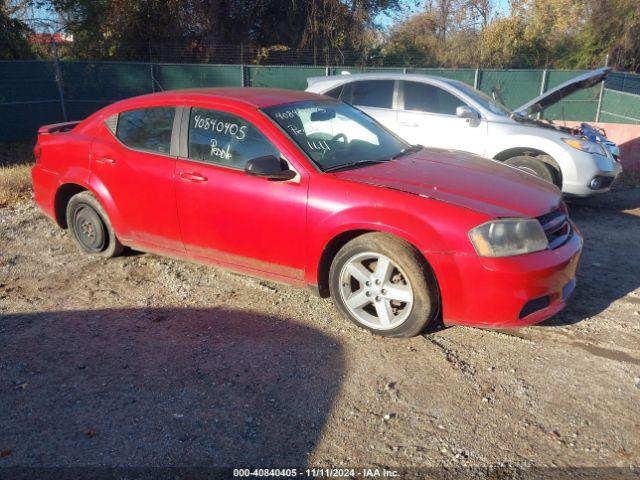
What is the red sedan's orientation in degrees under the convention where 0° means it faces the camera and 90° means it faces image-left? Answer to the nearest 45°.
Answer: approximately 315°

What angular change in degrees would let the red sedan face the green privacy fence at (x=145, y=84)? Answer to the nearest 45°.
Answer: approximately 135° to its left

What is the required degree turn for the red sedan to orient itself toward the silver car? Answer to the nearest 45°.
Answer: approximately 90° to its left

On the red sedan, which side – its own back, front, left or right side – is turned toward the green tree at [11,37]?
back

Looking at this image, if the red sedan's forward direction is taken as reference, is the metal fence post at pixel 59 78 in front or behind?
behind
